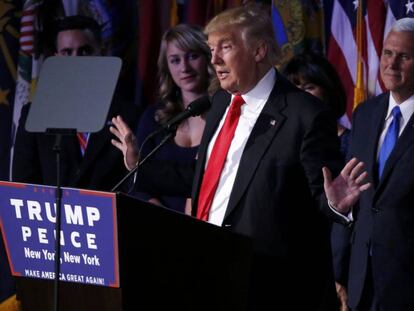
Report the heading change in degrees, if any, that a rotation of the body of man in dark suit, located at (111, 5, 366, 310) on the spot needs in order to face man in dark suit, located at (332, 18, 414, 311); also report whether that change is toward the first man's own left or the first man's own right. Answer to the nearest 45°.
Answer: approximately 180°

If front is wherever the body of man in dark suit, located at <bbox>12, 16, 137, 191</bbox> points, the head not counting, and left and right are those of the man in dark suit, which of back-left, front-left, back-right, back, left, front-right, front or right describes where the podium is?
front

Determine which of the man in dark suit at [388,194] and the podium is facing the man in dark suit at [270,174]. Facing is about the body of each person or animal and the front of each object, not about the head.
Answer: the man in dark suit at [388,194]

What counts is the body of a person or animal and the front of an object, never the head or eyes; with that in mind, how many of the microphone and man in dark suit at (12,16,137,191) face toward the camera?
1

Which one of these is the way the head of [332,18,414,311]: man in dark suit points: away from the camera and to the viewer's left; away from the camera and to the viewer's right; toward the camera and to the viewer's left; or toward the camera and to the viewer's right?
toward the camera and to the viewer's left

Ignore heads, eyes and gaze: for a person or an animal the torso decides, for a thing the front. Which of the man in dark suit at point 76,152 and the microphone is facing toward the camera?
the man in dark suit

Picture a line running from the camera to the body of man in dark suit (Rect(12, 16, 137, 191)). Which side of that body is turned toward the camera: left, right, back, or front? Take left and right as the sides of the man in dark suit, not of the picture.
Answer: front

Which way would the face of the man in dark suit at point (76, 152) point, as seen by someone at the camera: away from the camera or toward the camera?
toward the camera

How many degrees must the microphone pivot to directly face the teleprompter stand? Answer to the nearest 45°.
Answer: approximately 135° to its left

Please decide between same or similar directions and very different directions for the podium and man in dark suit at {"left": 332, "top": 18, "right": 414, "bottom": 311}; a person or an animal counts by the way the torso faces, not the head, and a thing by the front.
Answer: same or similar directions

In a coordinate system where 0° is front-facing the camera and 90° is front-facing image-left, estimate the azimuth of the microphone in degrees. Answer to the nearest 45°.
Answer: approximately 270°

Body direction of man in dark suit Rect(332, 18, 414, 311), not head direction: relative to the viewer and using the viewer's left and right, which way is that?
facing the viewer and to the left of the viewer

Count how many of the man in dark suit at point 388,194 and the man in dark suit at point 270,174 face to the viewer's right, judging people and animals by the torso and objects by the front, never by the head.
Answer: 0

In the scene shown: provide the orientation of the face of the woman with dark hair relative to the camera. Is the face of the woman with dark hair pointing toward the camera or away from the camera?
toward the camera
